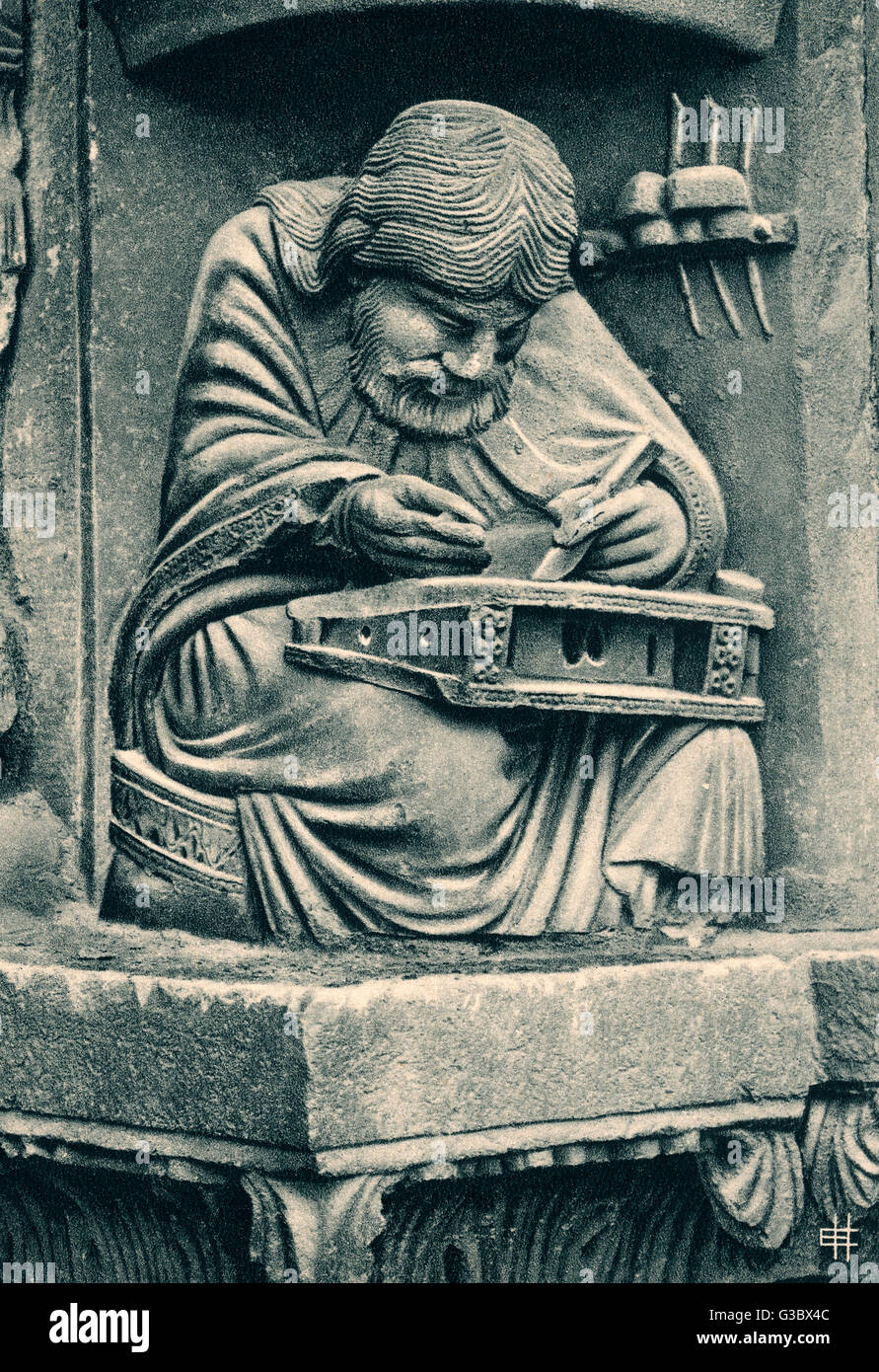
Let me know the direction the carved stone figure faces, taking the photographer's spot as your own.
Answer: facing the viewer and to the right of the viewer
